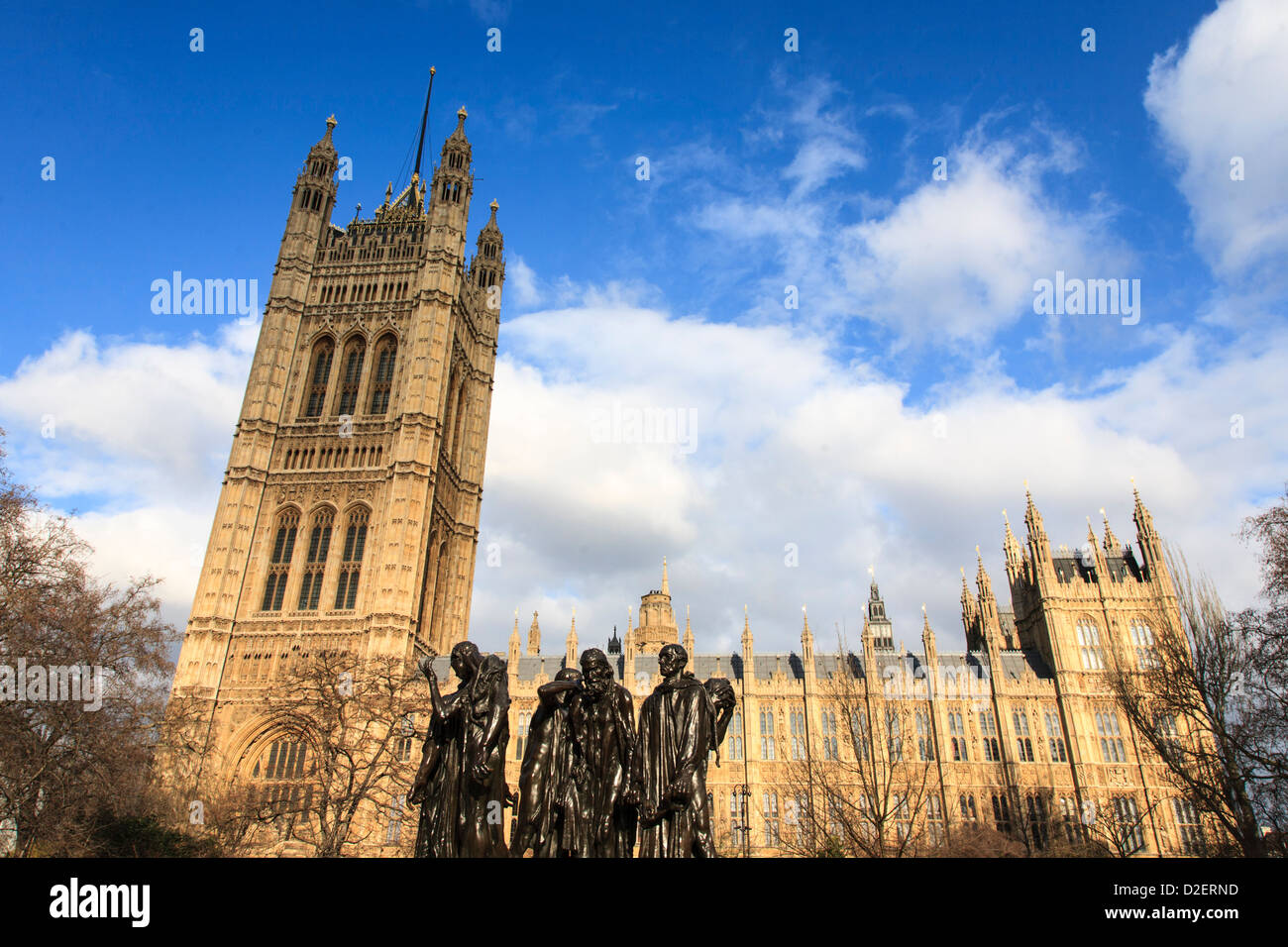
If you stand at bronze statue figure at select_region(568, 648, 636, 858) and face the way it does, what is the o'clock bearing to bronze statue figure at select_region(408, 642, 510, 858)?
bronze statue figure at select_region(408, 642, 510, 858) is roughly at 3 o'clock from bronze statue figure at select_region(568, 648, 636, 858).

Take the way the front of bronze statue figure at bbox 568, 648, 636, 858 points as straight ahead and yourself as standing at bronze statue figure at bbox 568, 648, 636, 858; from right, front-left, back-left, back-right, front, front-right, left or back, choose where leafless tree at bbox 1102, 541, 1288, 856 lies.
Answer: back-left

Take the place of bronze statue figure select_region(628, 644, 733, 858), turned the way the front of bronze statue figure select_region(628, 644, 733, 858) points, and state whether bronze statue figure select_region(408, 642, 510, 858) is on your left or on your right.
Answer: on your right

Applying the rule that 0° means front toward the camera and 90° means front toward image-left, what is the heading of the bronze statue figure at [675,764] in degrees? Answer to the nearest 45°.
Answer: approximately 45°

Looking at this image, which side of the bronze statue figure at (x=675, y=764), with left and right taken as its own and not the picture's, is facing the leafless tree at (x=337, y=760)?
right

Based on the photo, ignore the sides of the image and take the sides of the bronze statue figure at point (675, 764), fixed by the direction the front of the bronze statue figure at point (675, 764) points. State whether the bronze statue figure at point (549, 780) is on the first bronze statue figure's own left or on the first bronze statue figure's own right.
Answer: on the first bronze statue figure's own right
